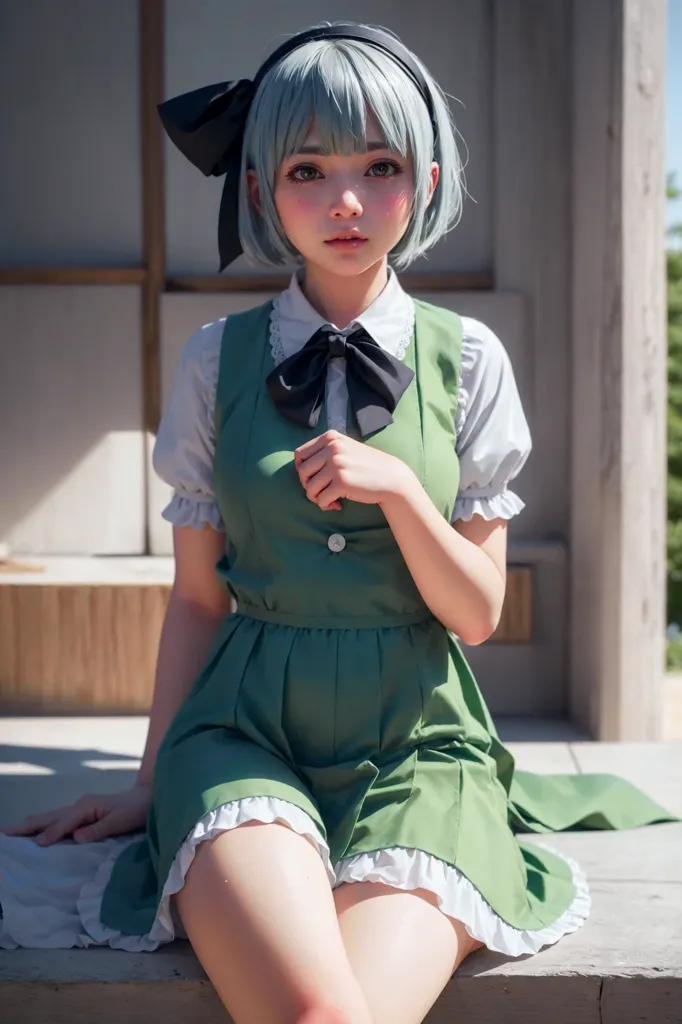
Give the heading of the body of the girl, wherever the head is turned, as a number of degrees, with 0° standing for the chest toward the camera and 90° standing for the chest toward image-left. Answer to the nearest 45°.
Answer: approximately 0°

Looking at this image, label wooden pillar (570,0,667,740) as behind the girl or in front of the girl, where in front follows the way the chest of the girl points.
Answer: behind
